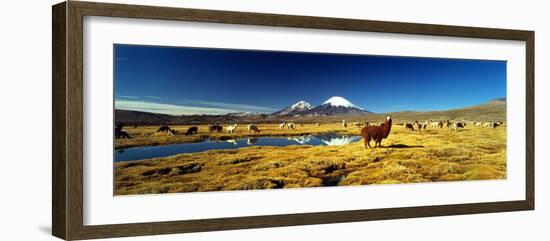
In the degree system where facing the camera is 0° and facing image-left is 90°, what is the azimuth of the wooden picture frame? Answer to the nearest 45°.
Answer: approximately 315°
